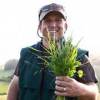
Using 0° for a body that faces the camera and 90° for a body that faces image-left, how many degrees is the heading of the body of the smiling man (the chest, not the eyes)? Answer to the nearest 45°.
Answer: approximately 0°
